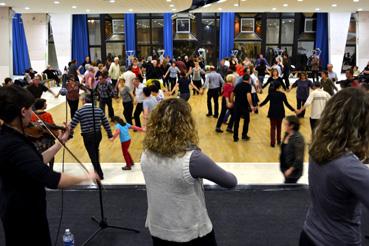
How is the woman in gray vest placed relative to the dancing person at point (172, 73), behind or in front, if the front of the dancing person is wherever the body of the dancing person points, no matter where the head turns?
in front

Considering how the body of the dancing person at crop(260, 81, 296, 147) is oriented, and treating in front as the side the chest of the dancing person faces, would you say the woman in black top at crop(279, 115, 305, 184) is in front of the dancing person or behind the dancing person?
behind

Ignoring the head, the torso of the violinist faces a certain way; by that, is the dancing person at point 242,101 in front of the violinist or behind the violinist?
in front

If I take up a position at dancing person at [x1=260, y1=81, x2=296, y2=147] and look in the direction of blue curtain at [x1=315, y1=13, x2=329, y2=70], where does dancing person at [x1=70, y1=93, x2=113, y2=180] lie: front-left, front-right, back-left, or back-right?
back-left

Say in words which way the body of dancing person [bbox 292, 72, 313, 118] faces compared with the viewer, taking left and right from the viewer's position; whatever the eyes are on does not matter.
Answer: facing the viewer

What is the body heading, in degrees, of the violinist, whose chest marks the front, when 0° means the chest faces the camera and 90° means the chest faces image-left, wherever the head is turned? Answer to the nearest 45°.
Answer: approximately 225°

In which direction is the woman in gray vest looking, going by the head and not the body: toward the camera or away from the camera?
away from the camera

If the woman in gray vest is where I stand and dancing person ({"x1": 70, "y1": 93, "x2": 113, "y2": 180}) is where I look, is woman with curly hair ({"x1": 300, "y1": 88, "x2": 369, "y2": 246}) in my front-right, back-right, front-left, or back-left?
back-right

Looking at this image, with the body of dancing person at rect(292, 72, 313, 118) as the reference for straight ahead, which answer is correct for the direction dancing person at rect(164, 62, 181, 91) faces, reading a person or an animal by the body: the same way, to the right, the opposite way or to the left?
the same way

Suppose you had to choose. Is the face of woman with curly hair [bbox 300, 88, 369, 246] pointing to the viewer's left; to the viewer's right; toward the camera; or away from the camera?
away from the camera

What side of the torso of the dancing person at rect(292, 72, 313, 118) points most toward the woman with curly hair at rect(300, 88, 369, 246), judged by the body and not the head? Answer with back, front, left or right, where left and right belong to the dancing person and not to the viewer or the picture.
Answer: front
